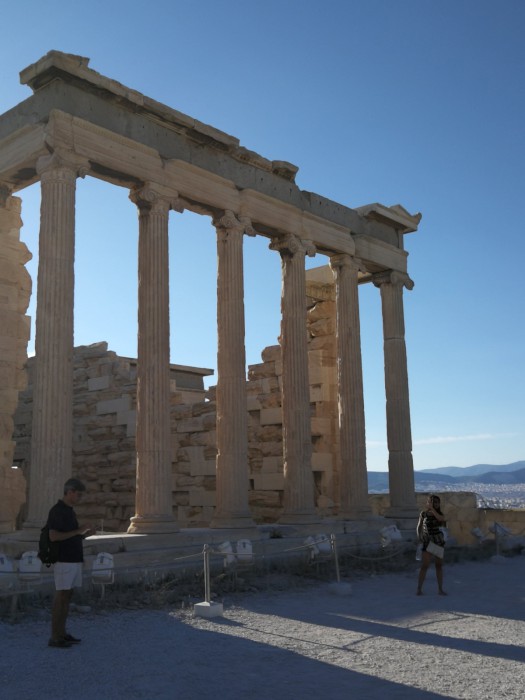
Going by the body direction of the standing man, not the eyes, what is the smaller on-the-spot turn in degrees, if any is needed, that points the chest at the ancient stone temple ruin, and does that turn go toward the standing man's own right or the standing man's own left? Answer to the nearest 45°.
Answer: approximately 90° to the standing man's own left

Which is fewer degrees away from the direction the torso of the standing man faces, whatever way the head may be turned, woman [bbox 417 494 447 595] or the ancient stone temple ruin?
the woman

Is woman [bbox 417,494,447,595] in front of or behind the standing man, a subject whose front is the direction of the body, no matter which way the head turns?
in front

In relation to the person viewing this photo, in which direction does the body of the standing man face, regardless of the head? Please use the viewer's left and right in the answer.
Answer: facing to the right of the viewer
